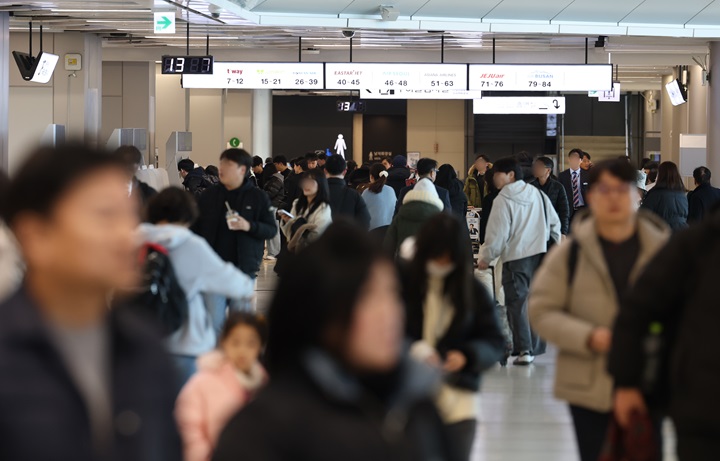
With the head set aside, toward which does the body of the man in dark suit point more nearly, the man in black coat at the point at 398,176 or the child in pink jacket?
the child in pink jacket

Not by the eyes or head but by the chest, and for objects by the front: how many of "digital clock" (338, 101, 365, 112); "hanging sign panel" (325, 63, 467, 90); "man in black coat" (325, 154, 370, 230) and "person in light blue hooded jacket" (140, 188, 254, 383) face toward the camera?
2

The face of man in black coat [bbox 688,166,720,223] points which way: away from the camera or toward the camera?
away from the camera

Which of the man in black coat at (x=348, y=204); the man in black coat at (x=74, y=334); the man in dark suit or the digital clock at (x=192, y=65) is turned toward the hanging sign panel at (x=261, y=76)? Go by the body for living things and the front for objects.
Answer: the man in black coat at (x=348, y=204)

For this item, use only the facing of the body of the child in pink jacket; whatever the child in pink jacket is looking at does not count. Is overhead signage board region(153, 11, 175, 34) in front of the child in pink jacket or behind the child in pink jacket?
behind

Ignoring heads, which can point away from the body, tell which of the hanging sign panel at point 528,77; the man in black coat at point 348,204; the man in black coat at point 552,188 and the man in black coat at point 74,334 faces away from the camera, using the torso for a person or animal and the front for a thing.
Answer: the man in black coat at point 348,204

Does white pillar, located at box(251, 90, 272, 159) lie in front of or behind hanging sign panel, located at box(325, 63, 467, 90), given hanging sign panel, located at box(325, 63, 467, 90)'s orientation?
behind
